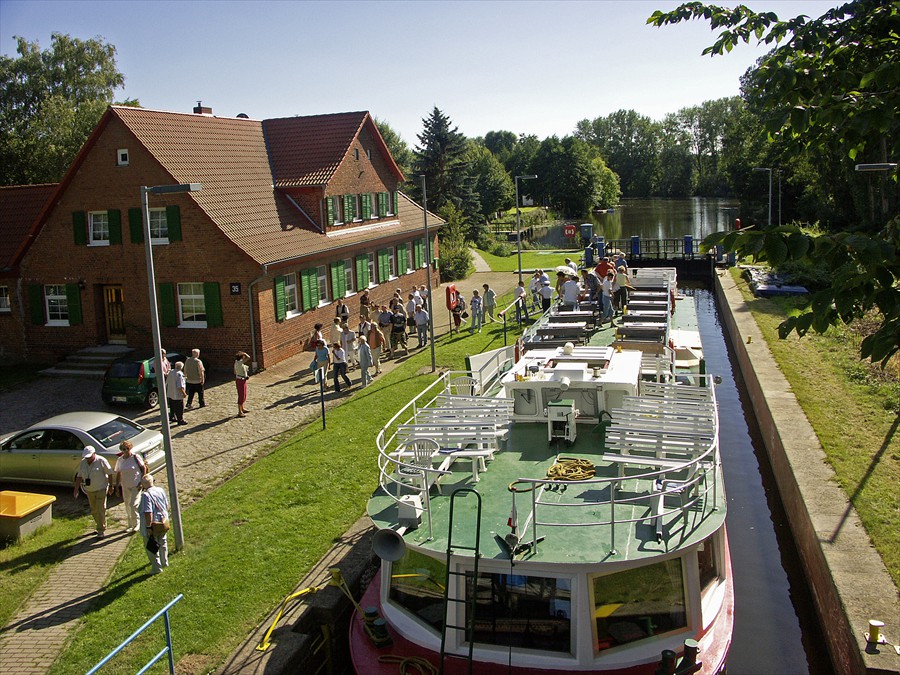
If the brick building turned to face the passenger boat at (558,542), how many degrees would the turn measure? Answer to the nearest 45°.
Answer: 0° — it already faces it

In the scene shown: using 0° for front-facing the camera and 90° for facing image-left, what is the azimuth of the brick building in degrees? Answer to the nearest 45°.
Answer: approximately 0°

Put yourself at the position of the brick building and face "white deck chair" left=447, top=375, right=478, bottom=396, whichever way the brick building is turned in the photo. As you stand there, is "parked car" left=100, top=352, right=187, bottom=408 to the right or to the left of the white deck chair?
right

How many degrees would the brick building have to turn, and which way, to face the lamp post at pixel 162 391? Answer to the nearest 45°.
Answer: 0° — it already faces it

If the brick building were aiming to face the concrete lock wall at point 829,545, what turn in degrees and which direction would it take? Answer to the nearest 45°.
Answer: approximately 45° to its left

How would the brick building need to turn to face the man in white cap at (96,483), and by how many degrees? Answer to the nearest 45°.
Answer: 0° — it already faces them

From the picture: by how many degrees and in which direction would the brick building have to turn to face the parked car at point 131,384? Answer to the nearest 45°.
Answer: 0° — it already faces it
